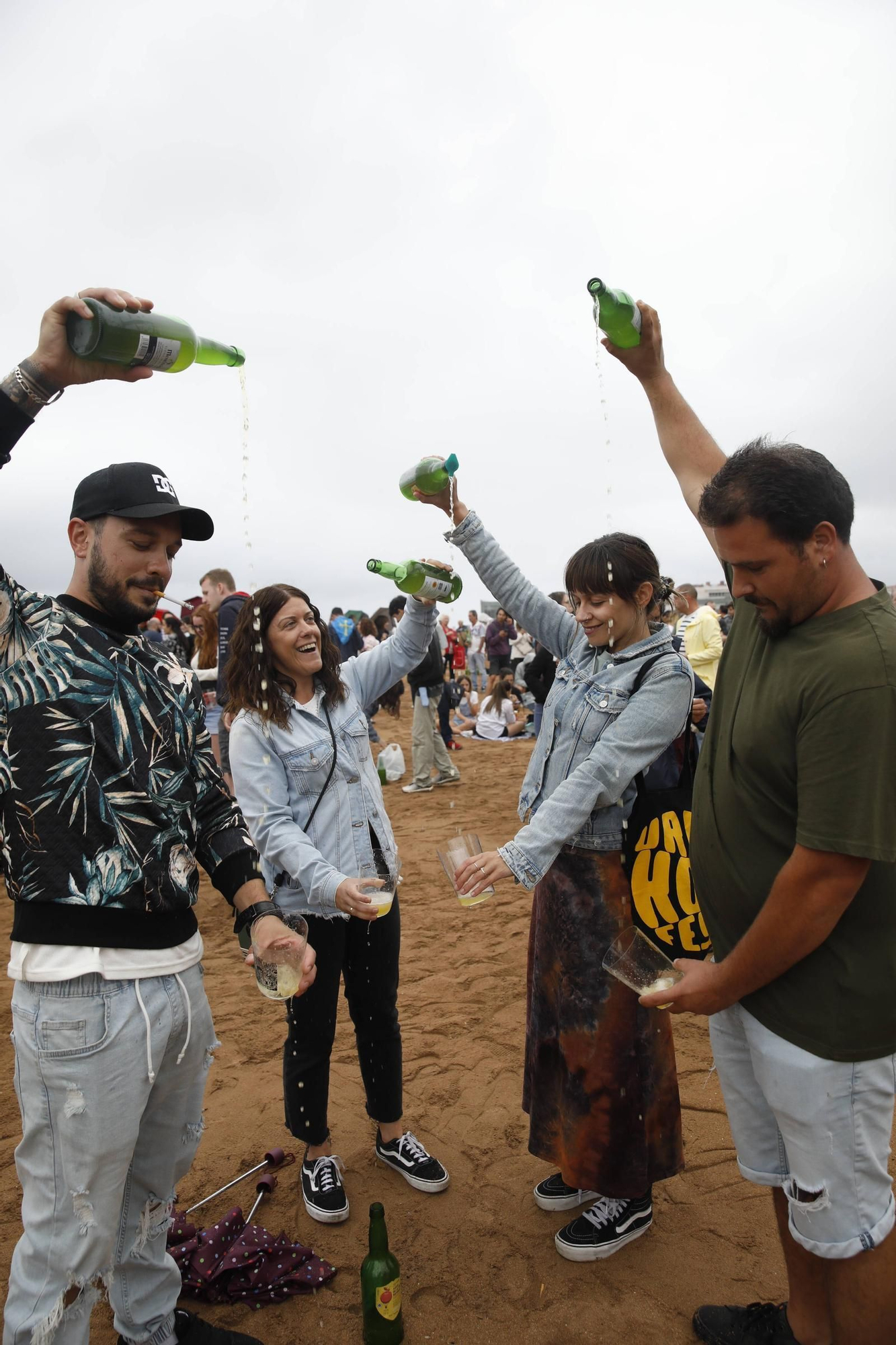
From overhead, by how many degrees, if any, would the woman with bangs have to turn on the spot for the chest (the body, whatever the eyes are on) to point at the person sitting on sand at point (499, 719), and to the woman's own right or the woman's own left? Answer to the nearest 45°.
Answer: approximately 135° to the woman's own right

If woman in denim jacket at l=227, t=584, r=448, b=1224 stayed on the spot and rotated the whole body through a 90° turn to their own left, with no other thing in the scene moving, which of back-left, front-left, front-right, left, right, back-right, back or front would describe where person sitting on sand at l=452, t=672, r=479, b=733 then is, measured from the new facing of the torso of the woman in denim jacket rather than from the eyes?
front-left

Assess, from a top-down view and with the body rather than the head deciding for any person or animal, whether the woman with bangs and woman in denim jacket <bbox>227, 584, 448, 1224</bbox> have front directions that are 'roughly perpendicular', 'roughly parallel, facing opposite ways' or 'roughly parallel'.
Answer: roughly perpendicular

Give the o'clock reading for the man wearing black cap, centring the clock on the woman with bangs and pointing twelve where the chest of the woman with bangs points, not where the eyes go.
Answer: The man wearing black cap is roughly at 12 o'clock from the woman with bangs.

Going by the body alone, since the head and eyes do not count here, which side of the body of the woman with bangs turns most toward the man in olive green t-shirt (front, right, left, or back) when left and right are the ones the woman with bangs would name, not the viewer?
left

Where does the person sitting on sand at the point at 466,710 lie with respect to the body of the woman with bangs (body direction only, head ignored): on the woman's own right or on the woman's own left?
on the woman's own right

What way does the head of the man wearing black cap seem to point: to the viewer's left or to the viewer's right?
to the viewer's right

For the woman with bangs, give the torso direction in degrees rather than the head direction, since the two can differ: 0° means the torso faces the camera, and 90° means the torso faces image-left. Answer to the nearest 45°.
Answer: approximately 45°
